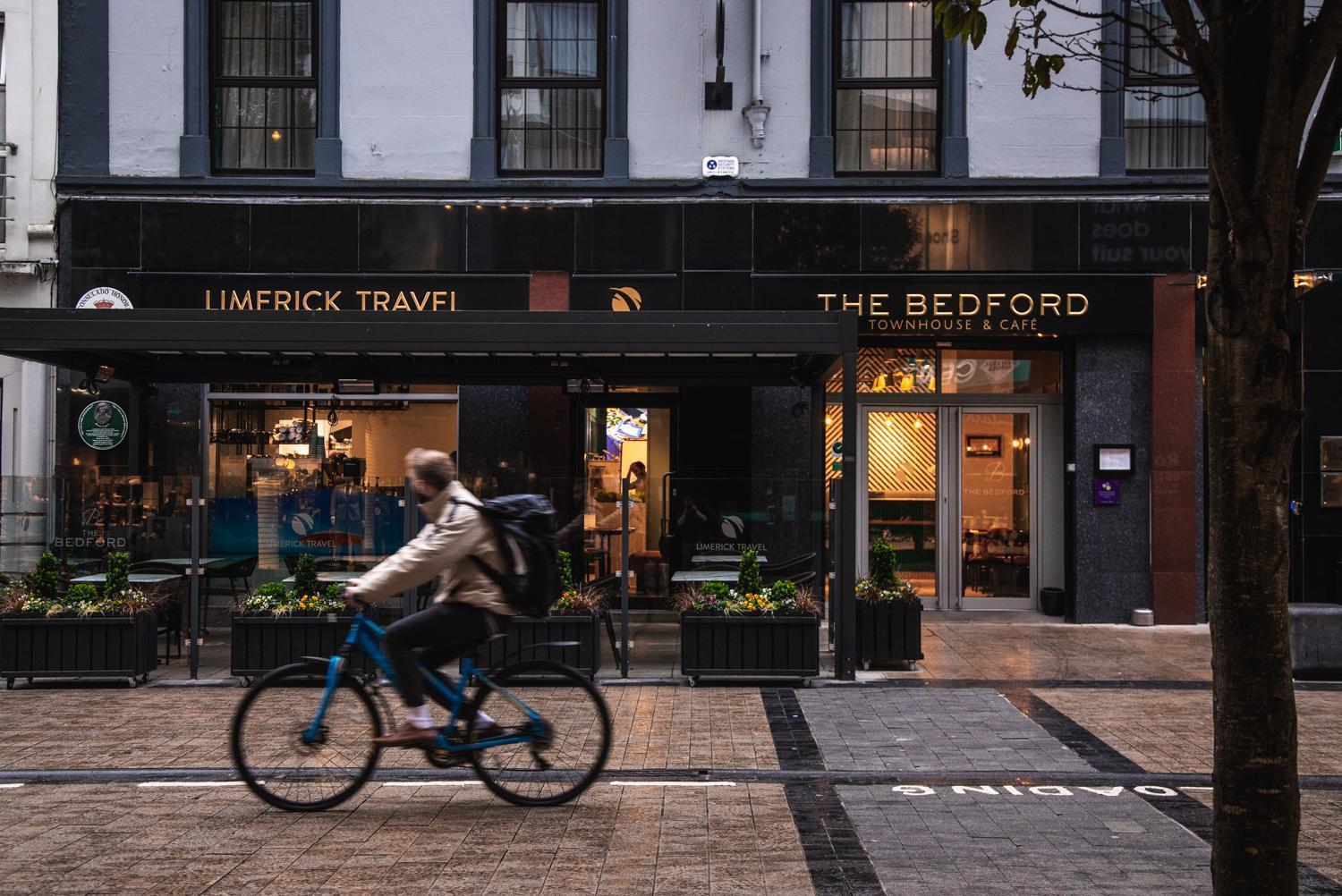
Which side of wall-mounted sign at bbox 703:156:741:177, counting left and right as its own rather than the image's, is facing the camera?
front

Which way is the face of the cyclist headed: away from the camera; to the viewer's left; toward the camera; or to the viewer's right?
to the viewer's left

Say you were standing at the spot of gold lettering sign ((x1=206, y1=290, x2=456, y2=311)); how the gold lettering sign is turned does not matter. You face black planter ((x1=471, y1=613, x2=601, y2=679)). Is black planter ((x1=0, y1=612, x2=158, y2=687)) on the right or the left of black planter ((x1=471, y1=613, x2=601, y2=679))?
right

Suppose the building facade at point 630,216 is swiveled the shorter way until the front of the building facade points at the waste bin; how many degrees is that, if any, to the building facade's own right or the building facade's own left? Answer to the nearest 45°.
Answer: approximately 90° to the building facade's own left

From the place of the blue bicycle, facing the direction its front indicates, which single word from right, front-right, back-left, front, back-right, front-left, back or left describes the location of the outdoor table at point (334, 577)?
right

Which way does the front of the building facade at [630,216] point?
toward the camera

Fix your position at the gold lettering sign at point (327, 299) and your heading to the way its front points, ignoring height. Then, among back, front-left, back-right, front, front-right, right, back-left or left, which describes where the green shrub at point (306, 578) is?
front

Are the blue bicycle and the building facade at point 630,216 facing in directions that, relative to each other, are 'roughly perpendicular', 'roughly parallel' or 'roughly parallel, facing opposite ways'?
roughly perpendicular

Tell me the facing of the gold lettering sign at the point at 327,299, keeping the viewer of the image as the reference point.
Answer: facing the viewer

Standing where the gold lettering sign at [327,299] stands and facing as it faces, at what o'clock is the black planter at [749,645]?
The black planter is roughly at 11 o'clock from the gold lettering sign.

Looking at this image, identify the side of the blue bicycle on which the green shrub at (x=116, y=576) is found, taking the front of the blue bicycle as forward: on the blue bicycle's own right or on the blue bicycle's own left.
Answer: on the blue bicycle's own right

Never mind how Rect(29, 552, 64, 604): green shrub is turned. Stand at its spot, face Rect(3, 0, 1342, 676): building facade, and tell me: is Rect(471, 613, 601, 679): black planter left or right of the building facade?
right

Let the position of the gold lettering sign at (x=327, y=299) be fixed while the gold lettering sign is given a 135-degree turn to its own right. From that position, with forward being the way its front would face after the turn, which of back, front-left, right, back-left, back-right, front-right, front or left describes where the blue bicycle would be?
back-left

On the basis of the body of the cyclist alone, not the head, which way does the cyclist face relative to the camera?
to the viewer's left

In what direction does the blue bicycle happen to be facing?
to the viewer's left

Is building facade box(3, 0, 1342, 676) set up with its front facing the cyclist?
yes
